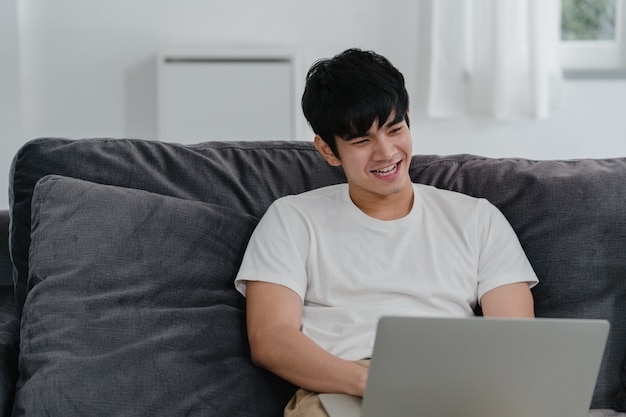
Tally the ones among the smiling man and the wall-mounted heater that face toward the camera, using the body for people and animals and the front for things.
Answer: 2

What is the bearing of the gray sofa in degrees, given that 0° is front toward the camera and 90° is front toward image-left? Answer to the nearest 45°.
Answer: approximately 0°

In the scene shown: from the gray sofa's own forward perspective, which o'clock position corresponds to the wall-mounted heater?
The wall-mounted heater is roughly at 6 o'clock from the gray sofa.

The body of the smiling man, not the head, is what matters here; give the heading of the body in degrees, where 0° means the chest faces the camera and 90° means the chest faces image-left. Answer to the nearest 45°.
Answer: approximately 0°

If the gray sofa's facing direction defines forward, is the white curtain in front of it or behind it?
behind

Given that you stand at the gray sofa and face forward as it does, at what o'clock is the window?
The window is roughly at 7 o'clock from the gray sofa.

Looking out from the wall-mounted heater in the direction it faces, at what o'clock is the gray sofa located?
The gray sofa is roughly at 12 o'clock from the wall-mounted heater.

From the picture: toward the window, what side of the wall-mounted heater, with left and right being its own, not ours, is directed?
left

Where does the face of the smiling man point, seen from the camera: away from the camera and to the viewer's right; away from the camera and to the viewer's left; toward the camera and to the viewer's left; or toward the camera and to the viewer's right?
toward the camera and to the viewer's right
